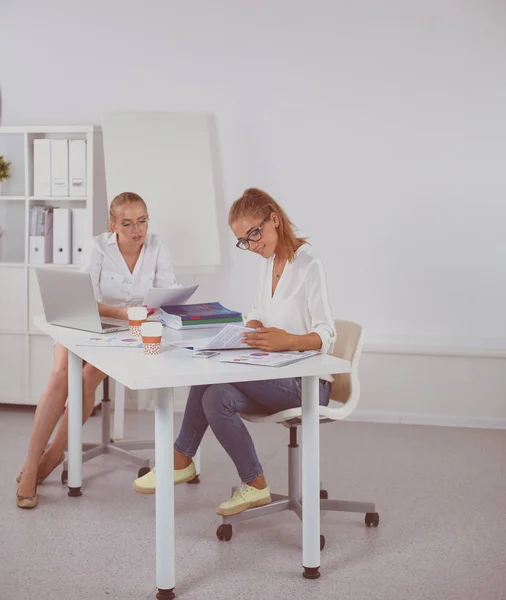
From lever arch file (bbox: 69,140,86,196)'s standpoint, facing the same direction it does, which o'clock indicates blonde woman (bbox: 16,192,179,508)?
The blonde woman is roughly at 12 o'clock from the lever arch file.

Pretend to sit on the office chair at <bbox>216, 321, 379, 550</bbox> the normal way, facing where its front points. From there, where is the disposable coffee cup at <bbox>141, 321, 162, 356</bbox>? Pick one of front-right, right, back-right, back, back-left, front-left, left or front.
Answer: front-left

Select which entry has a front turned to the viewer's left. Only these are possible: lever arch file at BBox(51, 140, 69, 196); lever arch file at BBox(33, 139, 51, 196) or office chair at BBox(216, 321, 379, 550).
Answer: the office chair

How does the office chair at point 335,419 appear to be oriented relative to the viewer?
to the viewer's left

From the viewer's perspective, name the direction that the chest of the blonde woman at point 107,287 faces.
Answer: toward the camera

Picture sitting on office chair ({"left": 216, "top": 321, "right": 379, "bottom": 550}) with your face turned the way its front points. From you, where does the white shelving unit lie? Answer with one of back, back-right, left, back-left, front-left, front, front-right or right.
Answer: front-right

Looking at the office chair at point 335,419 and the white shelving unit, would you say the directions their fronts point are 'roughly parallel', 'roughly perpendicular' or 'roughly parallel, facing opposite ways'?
roughly perpendicular

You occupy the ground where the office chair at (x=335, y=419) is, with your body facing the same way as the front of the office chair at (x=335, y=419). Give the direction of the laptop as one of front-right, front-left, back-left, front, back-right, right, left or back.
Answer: front

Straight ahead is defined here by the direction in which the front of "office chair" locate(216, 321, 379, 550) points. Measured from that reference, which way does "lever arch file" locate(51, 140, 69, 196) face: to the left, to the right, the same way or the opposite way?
to the left

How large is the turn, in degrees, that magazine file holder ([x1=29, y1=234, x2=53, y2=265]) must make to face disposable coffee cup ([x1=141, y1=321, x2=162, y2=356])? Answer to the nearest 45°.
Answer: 0° — it already faces it

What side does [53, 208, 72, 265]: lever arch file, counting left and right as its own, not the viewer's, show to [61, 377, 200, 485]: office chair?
front

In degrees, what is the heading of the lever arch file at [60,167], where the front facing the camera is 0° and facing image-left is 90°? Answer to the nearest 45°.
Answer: approximately 0°

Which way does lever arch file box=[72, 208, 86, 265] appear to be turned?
toward the camera

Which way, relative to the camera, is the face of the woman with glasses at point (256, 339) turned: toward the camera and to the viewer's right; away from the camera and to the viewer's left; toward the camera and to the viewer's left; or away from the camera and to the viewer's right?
toward the camera and to the viewer's left
